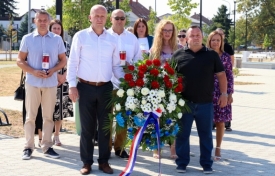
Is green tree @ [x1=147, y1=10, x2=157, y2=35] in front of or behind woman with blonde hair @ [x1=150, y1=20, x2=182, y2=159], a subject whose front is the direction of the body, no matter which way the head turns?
behind

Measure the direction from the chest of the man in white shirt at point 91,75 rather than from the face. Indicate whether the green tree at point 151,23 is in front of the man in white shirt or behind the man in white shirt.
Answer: behind

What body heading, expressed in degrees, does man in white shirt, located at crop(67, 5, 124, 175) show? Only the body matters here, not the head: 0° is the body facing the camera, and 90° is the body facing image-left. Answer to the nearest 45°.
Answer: approximately 0°

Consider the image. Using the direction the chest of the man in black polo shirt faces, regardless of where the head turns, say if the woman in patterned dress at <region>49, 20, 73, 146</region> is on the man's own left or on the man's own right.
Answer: on the man's own right

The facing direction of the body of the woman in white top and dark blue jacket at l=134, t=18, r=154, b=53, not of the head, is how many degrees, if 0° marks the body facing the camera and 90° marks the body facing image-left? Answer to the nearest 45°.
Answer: approximately 0°

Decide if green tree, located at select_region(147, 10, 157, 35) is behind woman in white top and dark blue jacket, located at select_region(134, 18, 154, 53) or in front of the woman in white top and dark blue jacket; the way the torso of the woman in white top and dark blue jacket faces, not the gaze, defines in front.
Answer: behind

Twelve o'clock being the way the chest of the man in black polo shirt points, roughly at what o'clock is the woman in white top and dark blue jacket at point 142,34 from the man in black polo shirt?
The woman in white top and dark blue jacket is roughly at 5 o'clock from the man in black polo shirt.
